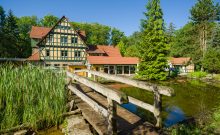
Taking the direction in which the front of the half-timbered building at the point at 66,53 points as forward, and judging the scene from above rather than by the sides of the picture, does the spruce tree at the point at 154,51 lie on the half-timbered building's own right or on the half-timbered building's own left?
on the half-timbered building's own left

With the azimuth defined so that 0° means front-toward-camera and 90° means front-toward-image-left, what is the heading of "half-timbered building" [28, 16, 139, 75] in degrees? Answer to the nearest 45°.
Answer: approximately 0°

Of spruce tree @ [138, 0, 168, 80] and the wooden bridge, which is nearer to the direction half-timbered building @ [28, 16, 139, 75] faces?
the wooden bridge

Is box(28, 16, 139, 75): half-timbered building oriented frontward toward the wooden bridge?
yes

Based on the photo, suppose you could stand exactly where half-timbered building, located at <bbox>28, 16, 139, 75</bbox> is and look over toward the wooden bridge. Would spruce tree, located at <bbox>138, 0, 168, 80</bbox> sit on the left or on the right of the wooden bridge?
left
